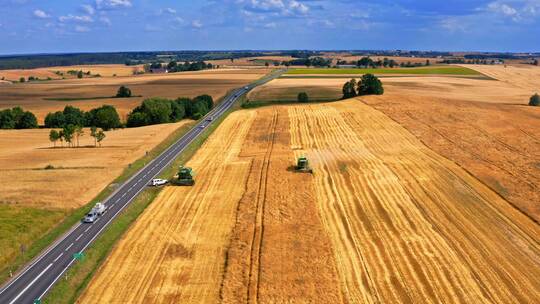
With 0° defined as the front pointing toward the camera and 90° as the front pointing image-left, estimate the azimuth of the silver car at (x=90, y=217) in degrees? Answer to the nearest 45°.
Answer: approximately 45°
